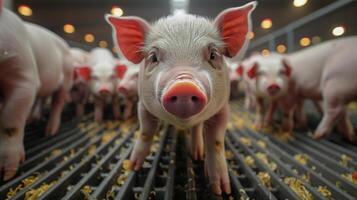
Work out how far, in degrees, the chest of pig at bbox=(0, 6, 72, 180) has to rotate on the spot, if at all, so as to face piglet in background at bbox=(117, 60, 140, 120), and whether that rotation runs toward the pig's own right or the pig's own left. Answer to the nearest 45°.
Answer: approximately 180°

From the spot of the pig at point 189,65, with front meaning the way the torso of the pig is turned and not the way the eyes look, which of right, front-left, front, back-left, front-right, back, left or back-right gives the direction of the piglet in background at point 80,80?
back-right

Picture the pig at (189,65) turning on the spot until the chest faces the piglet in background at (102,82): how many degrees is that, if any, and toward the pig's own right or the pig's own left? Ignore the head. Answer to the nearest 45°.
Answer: approximately 135° to the pig's own right

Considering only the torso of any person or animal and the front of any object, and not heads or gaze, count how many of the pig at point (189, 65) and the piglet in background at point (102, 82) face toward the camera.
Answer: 2

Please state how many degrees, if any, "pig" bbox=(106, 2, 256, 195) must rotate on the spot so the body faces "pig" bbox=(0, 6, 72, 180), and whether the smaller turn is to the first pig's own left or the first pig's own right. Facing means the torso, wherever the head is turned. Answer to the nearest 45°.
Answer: approximately 90° to the first pig's own right

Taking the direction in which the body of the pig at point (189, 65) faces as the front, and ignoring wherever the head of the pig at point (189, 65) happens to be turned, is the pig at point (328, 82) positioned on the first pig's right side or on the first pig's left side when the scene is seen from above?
on the first pig's left side

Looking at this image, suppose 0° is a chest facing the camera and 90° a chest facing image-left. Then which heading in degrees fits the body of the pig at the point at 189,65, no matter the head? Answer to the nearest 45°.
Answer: approximately 0°

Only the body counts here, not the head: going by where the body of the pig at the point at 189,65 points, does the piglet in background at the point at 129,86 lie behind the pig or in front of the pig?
behind
